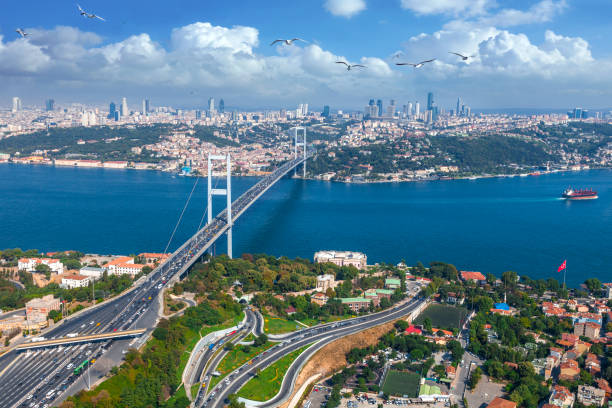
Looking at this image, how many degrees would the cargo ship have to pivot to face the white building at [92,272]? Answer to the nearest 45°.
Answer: approximately 135° to its right

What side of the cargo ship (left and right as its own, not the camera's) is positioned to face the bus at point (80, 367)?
right

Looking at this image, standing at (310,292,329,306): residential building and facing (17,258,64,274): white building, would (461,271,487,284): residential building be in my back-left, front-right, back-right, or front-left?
back-right

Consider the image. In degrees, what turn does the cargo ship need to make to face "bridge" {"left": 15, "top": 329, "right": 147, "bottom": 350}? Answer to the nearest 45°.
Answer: approximately 90° to its right

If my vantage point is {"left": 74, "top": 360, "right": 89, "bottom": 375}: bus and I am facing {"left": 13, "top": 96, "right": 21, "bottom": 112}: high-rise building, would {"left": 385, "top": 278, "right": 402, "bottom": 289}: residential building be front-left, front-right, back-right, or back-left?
front-right

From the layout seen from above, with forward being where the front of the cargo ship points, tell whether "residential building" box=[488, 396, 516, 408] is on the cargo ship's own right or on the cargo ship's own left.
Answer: on the cargo ship's own right

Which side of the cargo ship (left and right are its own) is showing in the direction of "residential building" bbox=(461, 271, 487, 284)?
right

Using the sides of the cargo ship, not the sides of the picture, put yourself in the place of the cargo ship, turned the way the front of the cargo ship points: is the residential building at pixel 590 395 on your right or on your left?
on your right

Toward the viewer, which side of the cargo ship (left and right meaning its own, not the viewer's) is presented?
right
